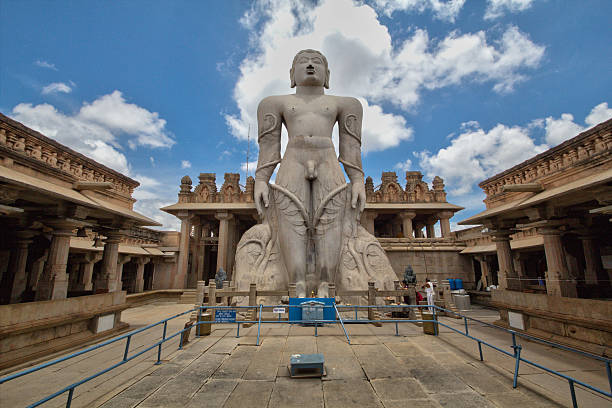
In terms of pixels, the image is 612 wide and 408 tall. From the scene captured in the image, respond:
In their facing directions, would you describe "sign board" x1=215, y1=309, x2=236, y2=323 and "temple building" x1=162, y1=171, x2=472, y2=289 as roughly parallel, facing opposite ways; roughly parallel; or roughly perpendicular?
roughly parallel

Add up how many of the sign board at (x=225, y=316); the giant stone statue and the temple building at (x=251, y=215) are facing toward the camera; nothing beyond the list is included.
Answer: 3

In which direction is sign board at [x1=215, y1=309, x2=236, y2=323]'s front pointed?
toward the camera

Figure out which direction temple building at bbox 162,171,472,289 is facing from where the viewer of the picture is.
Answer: facing the viewer

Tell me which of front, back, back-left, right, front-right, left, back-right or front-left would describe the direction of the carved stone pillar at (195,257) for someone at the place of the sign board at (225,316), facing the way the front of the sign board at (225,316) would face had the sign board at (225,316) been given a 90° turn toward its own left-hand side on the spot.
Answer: left

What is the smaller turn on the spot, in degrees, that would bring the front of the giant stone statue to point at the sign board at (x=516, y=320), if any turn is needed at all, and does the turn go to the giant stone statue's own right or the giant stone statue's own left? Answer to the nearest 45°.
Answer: approximately 90° to the giant stone statue's own left

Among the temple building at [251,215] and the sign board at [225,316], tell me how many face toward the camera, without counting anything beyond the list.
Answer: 2

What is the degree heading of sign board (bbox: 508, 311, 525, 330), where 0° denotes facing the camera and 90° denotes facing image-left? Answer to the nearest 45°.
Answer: approximately 45°

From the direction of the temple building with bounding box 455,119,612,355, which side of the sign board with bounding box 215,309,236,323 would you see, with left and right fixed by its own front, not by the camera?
left

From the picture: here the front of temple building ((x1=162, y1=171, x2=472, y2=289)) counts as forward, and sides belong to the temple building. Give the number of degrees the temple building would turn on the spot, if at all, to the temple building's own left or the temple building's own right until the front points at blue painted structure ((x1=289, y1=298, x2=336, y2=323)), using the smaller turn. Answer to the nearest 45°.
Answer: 0° — it already faces it

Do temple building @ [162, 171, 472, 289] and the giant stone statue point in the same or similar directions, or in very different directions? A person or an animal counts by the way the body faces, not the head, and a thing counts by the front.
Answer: same or similar directions
